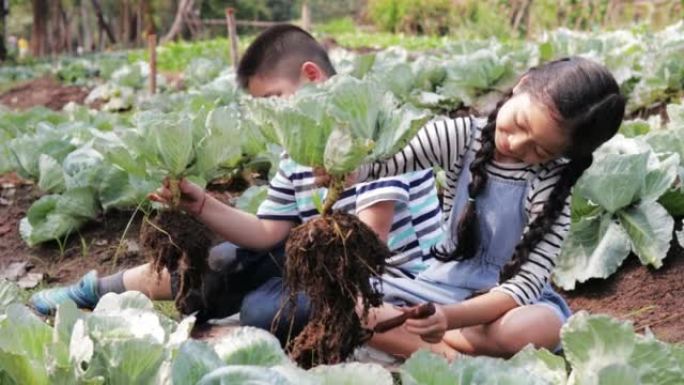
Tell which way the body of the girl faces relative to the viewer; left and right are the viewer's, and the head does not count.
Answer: facing the viewer and to the left of the viewer

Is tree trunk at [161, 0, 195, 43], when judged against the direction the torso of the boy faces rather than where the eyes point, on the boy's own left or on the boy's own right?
on the boy's own right

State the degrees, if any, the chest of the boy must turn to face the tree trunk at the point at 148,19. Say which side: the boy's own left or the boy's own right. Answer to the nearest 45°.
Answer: approximately 135° to the boy's own right

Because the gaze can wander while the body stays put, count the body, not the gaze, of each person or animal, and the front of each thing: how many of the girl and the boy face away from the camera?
0

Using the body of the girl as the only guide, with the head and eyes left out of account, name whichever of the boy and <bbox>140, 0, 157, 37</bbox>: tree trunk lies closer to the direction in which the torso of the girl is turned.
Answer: the boy

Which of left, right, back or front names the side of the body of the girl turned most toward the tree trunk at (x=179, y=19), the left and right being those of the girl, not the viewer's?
right

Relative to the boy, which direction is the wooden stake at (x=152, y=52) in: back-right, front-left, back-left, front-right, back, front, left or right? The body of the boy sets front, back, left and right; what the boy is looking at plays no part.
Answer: back-right

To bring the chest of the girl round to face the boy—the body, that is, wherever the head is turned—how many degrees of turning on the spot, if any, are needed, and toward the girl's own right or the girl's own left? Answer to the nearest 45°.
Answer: approximately 45° to the girl's own right

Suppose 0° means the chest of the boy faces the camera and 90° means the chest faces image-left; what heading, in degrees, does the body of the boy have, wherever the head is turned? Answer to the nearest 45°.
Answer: approximately 45°
